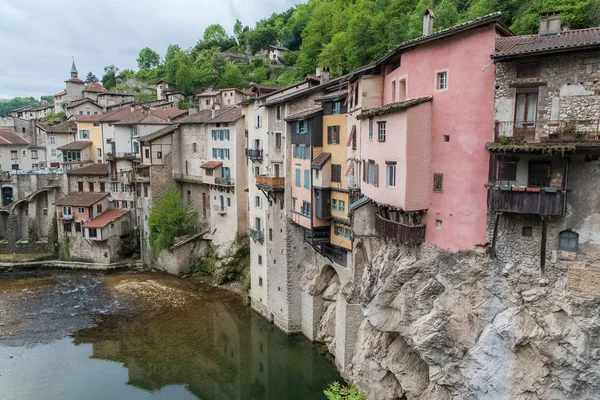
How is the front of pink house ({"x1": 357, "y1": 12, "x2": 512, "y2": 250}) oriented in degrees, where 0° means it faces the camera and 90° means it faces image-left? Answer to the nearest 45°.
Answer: approximately 45°
